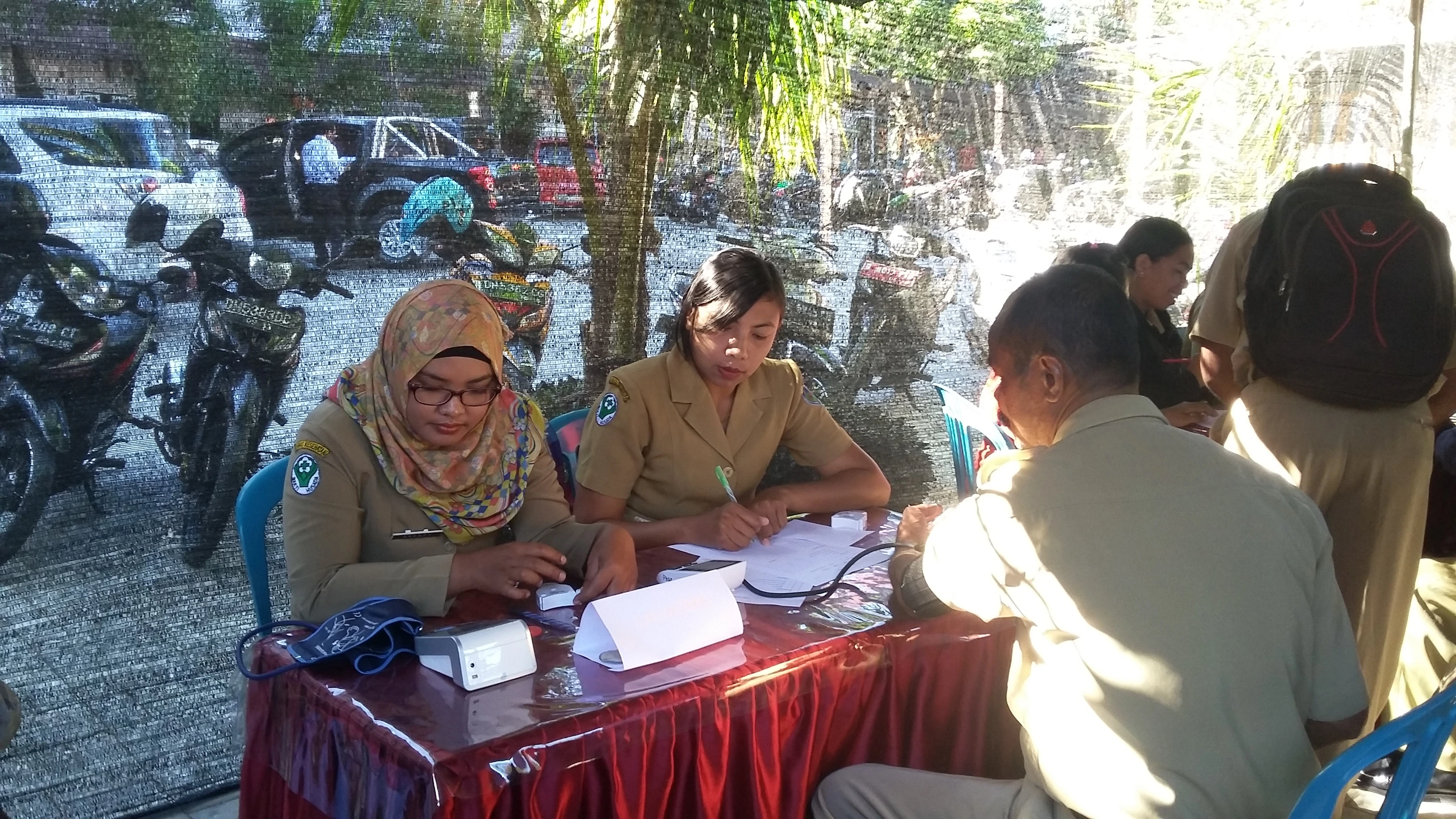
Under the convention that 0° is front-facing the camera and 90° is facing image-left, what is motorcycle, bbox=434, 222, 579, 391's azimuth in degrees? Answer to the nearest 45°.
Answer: approximately 0°

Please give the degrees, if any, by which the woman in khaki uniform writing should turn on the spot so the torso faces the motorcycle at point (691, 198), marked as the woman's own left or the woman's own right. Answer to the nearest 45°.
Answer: approximately 135° to the woman's own left

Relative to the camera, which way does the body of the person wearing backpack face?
away from the camera

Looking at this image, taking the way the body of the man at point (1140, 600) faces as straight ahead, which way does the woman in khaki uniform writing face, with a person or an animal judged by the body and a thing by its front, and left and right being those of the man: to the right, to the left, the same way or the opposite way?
the opposite way

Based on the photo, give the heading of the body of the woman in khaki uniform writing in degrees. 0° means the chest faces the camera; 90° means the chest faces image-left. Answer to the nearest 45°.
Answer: approximately 315°

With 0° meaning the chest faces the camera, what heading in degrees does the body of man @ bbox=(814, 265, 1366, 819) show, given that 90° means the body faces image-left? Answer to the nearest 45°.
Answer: approximately 135°

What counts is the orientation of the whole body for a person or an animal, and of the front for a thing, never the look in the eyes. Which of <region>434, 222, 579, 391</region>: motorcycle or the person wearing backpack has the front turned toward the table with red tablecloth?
the motorcycle

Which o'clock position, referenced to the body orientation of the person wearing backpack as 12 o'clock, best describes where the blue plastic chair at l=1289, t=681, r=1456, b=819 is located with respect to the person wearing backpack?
The blue plastic chair is roughly at 6 o'clock from the person wearing backpack.
